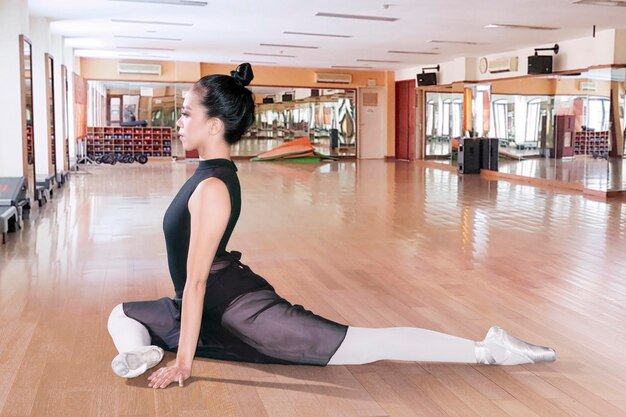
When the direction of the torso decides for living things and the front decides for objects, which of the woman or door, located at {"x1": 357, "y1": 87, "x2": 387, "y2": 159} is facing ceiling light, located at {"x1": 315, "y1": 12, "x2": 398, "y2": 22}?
the door

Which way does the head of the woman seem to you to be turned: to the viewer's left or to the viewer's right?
to the viewer's left

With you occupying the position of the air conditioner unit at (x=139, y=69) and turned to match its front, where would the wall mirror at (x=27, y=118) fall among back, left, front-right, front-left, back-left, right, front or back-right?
front

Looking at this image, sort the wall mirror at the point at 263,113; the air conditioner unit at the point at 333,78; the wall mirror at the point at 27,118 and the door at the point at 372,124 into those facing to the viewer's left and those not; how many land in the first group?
0

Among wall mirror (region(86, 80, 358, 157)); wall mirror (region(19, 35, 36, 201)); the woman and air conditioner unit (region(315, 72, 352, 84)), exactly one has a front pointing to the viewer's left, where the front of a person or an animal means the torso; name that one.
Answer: the woman

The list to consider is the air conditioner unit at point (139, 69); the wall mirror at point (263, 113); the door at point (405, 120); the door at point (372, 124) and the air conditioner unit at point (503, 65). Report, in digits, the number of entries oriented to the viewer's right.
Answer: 0

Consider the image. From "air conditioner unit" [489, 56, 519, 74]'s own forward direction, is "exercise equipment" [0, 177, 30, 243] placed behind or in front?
in front

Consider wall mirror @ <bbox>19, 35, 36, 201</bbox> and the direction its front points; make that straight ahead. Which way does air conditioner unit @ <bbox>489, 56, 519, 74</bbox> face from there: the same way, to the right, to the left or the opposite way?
the opposite way

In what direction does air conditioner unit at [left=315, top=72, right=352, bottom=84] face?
toward the camera

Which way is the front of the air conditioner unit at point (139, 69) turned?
toward the camera

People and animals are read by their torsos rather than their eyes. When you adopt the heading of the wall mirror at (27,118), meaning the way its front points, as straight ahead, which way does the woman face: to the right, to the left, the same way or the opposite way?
the opposite way

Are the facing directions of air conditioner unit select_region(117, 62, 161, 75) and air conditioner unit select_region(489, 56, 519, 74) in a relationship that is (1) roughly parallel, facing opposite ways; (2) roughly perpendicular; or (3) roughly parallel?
roughly perpendicular

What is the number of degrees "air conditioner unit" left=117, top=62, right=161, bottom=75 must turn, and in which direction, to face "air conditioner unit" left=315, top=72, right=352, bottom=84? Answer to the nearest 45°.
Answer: approximately 90° to its left

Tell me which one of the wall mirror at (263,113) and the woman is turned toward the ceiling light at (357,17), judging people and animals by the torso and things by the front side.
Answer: the wall mirror

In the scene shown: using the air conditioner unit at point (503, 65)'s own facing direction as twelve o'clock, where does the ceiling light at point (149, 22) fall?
The ceiling light is roughly at 12 o'clock from the air conditioner unit.

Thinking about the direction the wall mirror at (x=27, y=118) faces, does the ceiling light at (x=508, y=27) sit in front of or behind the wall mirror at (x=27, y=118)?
in front

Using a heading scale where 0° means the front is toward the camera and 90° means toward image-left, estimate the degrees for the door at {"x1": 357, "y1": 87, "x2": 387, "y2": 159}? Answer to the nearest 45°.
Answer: approximately 0°

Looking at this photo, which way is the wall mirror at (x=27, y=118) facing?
to the viewer's right
